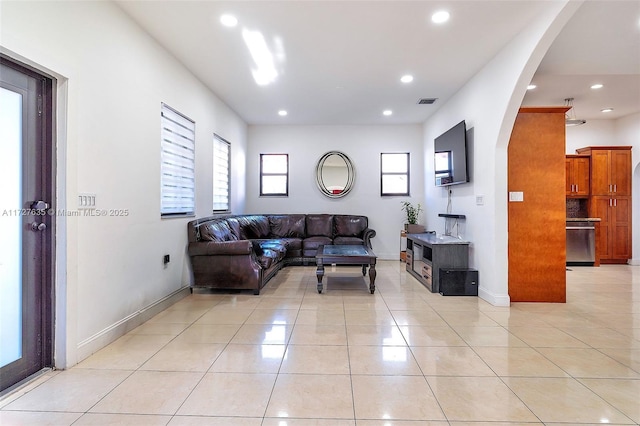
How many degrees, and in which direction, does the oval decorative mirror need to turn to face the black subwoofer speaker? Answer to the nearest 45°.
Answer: approximately 45° to its left

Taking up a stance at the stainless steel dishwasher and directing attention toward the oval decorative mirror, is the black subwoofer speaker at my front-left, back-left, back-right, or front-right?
front-left

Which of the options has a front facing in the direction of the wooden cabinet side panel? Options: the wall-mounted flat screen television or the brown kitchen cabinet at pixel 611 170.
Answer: the brown kitchen cabinet

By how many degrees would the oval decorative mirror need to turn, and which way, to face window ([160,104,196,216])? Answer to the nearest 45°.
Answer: approximately 45° to its right

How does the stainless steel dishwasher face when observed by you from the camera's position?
facing the viewer

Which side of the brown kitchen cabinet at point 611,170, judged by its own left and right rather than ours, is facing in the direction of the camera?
front

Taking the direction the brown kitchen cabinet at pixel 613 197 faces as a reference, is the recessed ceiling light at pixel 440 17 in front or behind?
in front

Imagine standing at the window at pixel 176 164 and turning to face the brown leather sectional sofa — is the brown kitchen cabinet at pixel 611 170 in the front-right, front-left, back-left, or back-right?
front-right

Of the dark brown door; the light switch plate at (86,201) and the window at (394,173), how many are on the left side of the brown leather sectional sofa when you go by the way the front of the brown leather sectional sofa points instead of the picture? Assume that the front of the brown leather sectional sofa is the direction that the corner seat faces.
1

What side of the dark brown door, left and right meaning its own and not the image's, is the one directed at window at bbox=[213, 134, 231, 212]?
left

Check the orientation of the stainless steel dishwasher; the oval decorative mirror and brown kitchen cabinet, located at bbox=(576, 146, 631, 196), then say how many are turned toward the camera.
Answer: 3

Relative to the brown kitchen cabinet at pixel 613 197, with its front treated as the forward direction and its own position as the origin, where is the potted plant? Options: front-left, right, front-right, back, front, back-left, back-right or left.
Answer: front-right

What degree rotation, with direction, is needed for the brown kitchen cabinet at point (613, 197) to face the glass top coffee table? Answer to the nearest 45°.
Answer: approximately 45° to its right

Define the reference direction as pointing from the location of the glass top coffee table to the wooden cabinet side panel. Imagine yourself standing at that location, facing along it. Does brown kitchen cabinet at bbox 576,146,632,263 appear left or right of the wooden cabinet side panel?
left

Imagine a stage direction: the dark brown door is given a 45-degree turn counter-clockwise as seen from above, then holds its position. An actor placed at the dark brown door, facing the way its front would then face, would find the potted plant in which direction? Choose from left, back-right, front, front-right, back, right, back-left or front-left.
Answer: front
